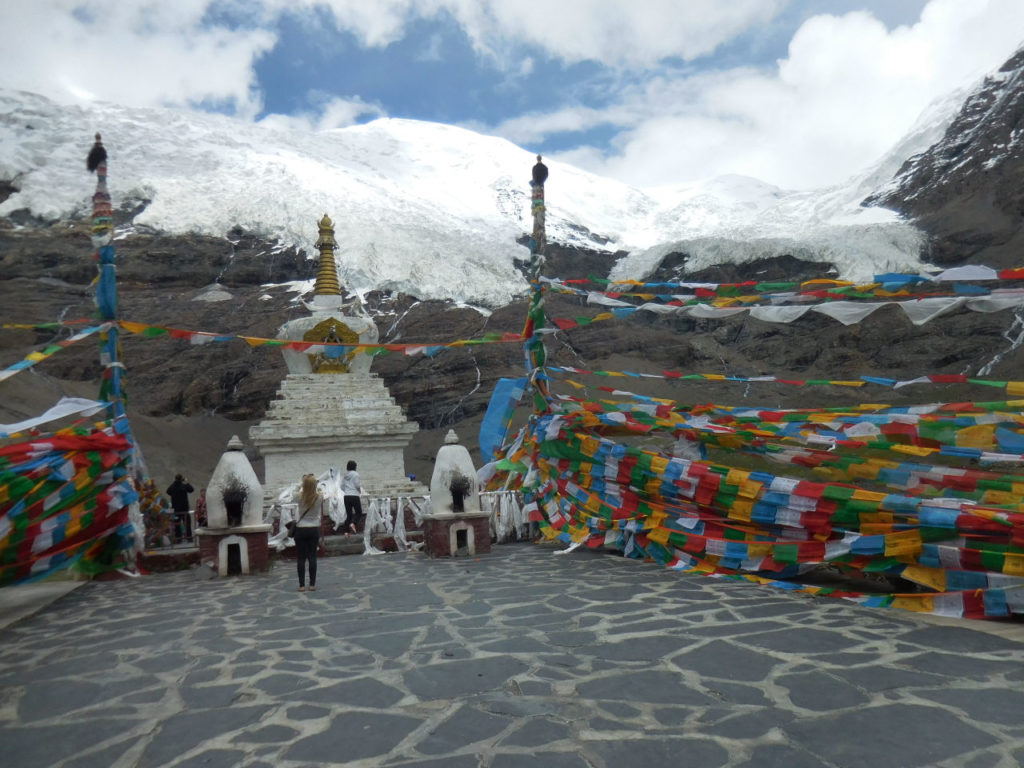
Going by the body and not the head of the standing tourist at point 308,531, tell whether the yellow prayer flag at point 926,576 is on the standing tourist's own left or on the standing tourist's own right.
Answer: on the standing tourist's own right

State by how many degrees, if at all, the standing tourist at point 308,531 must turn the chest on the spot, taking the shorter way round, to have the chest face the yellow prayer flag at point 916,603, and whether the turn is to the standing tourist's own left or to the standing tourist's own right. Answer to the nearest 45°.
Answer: approximately 135° to the standing tourist's own right

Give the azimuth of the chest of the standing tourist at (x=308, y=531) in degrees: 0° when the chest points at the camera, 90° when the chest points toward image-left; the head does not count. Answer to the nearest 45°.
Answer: approximately 180°

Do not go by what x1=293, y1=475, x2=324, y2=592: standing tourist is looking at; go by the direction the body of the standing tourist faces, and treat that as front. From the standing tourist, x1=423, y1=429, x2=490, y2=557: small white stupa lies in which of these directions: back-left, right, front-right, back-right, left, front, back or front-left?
front-right

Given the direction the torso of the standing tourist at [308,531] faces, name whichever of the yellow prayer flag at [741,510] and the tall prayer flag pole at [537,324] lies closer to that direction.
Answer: the tall prayer flag pole

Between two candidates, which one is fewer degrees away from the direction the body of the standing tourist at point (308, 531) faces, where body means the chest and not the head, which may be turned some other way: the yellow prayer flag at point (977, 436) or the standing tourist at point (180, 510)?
the standing tourist

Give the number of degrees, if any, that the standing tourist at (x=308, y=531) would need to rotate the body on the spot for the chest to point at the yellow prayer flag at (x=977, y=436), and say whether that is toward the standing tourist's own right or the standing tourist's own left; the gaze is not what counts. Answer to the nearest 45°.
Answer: approximately 135° to the standing tourist's own right

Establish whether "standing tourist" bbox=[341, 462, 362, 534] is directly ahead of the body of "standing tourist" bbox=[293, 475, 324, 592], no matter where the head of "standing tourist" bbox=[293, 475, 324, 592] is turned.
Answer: yes

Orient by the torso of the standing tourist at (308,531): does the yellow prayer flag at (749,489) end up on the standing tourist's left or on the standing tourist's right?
on the standing tourist's right

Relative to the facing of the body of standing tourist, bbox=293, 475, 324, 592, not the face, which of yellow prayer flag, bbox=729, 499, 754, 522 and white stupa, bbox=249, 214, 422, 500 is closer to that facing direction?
the white stupa

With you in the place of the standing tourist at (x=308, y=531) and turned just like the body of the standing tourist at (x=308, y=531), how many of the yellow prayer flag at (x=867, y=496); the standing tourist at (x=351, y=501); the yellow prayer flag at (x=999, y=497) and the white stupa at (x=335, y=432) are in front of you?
2

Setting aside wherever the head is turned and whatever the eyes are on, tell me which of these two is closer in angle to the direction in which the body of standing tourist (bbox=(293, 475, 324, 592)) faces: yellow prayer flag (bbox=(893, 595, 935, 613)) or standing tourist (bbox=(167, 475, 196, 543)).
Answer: the standing tourist

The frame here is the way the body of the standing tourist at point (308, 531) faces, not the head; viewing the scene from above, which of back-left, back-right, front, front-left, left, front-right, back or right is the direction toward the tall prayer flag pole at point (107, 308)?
front-left

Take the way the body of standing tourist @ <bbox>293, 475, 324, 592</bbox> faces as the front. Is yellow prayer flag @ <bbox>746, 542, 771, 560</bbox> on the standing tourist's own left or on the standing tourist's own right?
on the standing tourist's own right

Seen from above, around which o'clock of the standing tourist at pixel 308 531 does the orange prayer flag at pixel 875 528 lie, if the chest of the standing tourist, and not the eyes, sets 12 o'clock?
The orange prayer flag is roughly at 4 o'clock from the standing tourist.

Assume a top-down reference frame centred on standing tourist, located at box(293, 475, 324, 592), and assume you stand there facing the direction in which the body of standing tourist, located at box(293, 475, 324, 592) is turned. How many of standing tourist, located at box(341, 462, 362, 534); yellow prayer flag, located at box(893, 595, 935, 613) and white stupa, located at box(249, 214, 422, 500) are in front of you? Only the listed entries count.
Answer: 2

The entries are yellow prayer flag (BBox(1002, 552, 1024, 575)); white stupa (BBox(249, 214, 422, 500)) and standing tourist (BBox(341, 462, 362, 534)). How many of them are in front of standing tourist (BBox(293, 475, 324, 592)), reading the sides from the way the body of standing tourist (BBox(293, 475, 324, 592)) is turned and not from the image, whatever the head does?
2
